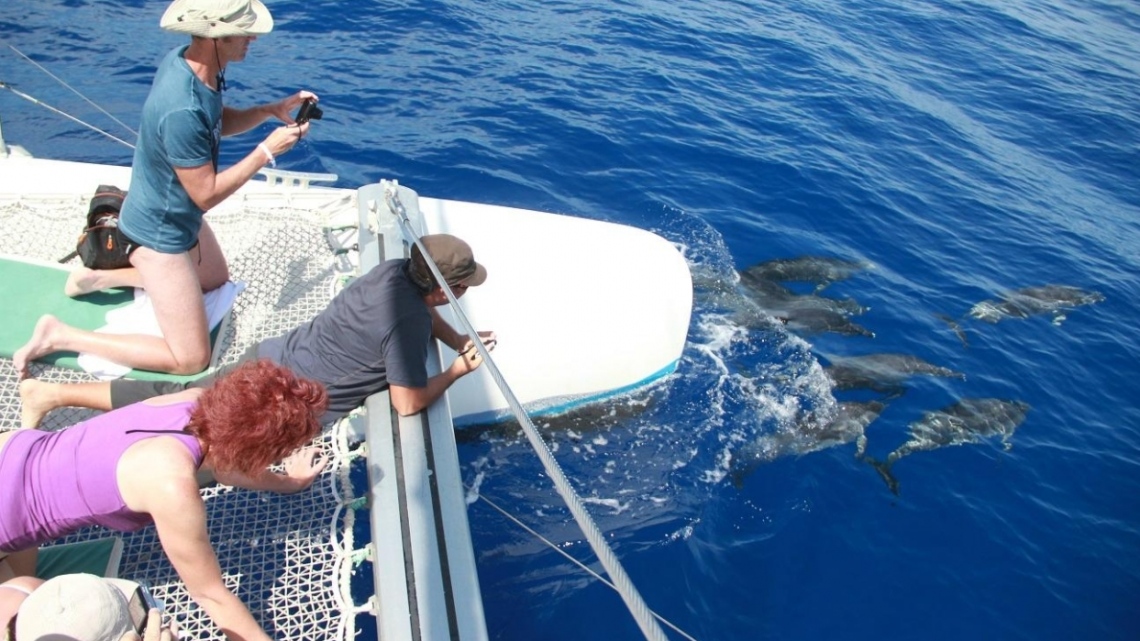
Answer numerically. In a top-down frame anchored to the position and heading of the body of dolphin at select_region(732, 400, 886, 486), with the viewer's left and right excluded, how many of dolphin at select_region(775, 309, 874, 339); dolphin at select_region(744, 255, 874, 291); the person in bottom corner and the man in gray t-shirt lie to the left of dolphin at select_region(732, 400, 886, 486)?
2

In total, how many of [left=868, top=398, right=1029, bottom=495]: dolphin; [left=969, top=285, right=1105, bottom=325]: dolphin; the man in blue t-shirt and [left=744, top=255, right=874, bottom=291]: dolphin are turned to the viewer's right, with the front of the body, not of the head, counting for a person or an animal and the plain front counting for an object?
4

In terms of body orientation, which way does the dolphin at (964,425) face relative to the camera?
to the viewer's right

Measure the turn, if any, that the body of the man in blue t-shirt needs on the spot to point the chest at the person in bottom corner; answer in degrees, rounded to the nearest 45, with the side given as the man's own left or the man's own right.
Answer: approximately 90° to the man's own right

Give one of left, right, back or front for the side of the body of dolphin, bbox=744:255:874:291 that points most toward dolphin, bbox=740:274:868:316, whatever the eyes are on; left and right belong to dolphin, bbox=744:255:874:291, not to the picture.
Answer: right

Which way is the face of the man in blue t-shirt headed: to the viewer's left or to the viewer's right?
to the viewer's right

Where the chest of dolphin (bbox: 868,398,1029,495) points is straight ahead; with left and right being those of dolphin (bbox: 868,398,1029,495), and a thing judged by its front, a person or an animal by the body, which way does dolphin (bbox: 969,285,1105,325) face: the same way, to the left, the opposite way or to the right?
the same way

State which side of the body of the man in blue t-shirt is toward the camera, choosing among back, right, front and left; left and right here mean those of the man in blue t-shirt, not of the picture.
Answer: right

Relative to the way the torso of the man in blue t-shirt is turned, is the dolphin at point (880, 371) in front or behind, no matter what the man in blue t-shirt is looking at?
in front

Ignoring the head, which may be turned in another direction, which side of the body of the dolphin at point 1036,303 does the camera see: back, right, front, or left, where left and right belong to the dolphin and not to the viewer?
right

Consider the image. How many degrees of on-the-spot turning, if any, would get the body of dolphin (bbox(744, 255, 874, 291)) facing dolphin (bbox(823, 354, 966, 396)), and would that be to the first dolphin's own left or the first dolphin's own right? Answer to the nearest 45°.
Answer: approximately 45° to the first dolphin's own right

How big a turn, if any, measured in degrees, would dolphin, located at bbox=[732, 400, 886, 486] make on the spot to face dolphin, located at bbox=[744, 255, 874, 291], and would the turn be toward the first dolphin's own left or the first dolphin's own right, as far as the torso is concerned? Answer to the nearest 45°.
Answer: approximately 90° to the first dolphin's own left

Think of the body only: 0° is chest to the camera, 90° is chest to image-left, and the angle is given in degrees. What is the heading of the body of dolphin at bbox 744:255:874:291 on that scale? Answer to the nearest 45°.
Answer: approximately 270°

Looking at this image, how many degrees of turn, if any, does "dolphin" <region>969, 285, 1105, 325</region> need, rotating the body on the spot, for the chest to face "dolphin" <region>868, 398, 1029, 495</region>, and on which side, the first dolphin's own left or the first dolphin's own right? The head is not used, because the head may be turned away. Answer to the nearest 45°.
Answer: approximately 90° to the first dolphin's own right

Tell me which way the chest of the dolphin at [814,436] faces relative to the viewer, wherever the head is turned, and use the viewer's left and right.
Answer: facing to the right of the viewer
